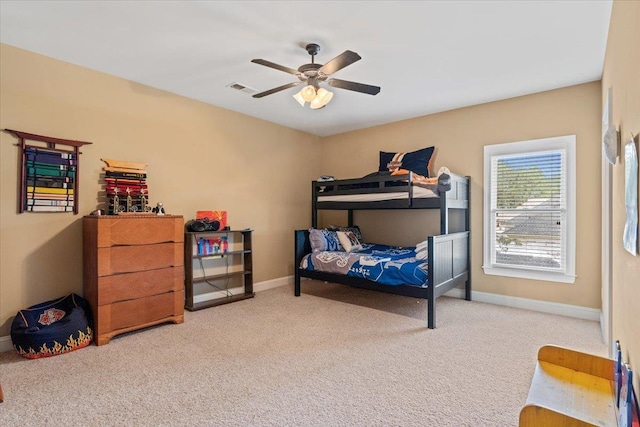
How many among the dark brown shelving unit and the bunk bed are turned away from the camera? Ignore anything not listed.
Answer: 0

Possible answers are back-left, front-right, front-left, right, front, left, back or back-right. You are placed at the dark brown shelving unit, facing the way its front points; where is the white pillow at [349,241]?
front-left

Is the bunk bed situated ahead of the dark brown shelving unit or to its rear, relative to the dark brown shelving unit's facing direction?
ahead
